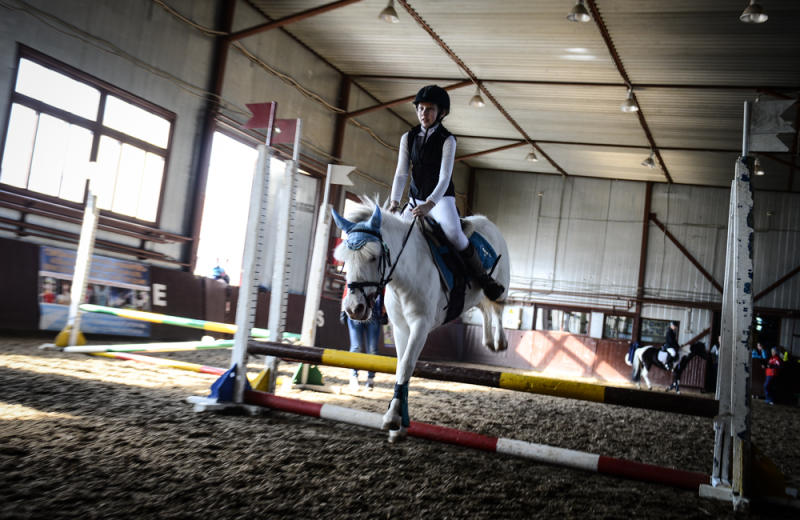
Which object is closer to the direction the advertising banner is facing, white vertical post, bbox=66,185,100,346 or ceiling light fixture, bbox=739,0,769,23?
the ceiling light fixture

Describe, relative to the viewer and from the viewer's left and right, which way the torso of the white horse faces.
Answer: facing the viewer and to the left of the viewer

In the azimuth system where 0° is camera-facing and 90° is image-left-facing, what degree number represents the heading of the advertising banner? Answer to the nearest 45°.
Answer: approximately 315°

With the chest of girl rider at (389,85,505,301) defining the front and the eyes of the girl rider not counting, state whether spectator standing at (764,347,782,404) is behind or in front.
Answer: behind

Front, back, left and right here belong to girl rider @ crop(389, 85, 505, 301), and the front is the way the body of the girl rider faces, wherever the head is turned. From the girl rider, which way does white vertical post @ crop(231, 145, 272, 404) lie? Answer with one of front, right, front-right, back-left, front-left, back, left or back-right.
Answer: front-right

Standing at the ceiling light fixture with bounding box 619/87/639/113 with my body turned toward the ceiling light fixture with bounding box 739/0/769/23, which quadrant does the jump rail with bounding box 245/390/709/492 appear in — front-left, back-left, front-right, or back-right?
front-right

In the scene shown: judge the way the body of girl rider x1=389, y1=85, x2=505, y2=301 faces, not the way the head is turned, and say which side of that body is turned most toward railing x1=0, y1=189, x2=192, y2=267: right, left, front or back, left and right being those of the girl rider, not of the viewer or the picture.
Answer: right

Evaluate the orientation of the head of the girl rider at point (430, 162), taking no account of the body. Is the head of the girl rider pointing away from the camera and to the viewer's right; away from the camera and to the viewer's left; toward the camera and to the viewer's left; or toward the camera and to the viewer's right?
toward the camera and to the viewer's left

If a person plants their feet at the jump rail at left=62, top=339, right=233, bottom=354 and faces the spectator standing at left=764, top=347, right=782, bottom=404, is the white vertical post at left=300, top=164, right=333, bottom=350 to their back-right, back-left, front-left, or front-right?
front-right

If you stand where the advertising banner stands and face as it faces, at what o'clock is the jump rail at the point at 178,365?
The jump rail is roughly at 1 o'clock from the advertising banner.
